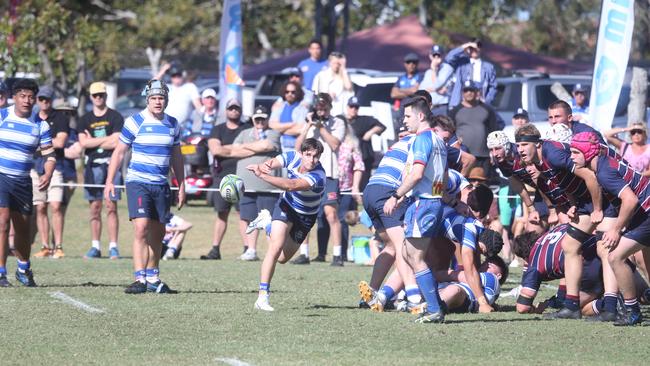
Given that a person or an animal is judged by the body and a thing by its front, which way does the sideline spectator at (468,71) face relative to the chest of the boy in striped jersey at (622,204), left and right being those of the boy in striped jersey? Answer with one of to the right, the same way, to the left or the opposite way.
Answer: to the left

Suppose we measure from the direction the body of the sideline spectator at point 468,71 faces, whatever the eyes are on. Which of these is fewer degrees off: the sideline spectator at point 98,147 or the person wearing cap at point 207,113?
the sideline spectator

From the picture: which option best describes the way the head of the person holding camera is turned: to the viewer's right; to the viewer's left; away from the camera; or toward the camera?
toward the camera

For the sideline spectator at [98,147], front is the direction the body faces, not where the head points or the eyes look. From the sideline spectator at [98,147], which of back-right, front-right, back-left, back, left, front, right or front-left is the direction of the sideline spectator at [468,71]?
left

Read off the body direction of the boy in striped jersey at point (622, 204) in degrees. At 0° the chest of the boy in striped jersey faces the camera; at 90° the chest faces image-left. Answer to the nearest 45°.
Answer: approximately 90°

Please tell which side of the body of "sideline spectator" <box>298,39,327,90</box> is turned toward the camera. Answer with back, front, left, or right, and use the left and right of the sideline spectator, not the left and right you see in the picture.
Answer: front

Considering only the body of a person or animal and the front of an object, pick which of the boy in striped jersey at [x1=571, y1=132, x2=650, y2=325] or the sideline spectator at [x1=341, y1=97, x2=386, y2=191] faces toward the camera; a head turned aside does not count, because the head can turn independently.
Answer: the sideline spectator

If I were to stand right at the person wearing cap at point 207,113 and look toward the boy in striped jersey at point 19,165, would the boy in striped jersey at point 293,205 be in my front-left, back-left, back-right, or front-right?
front-left

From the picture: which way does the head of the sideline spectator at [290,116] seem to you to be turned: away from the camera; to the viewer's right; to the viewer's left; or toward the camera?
toward the camera

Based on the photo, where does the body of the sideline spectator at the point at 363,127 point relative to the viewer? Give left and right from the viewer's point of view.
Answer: facing the viewer

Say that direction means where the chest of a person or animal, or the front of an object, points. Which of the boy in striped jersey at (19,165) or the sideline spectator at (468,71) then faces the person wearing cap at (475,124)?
the sideline spectator

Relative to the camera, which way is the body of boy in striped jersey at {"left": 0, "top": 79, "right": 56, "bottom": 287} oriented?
toward the camera

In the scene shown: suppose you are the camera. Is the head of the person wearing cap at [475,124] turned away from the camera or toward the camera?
toward the camera

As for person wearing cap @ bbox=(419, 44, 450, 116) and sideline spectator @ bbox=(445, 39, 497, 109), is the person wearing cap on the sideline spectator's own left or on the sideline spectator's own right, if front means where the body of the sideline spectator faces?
on the sideline spectator's own right

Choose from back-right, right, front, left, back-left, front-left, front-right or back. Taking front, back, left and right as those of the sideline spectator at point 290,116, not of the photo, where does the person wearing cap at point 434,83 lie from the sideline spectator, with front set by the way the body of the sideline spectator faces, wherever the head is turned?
left

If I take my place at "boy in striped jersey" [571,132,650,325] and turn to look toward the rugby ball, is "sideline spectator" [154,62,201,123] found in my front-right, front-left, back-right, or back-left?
front-right

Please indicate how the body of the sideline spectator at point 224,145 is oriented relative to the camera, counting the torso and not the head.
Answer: toward the camera
